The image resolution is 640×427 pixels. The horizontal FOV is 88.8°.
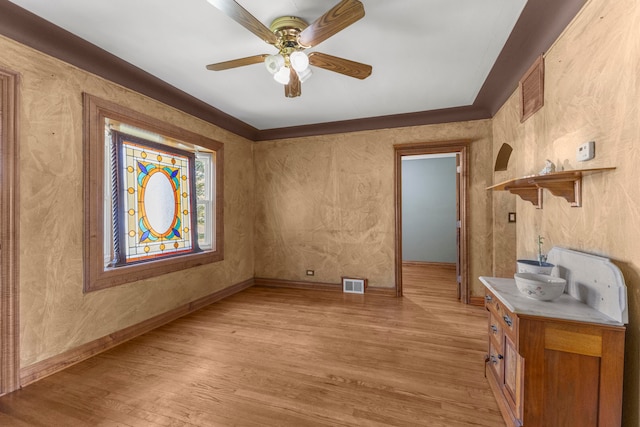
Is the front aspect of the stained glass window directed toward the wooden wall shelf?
yes

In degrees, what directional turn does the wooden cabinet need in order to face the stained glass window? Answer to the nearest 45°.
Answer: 0° — it already faces it

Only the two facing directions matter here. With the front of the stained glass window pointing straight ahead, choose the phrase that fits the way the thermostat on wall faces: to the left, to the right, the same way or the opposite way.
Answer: the opposite way

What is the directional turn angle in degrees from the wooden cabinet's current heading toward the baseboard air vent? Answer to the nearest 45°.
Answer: approximately 45° to its right

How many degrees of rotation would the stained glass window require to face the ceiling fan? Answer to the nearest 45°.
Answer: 0° — it already faces it

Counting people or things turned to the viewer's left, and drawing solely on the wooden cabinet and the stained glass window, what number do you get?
1

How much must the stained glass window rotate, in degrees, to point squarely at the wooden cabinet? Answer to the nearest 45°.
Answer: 0° — it already faces it

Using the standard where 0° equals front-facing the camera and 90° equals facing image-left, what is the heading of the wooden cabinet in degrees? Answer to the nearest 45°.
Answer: approximately 90°
